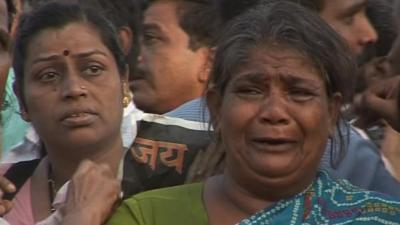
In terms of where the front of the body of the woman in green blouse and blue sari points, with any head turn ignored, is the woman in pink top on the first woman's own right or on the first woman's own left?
on the first woman's own right

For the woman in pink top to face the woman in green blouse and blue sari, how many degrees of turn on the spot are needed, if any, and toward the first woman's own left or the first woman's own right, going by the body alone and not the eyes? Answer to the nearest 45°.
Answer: approximately 45° to the first woman's own left

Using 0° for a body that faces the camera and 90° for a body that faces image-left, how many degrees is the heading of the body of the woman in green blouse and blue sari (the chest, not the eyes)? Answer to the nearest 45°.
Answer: approximately 0°

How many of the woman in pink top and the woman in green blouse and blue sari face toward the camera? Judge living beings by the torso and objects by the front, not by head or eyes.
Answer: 2
